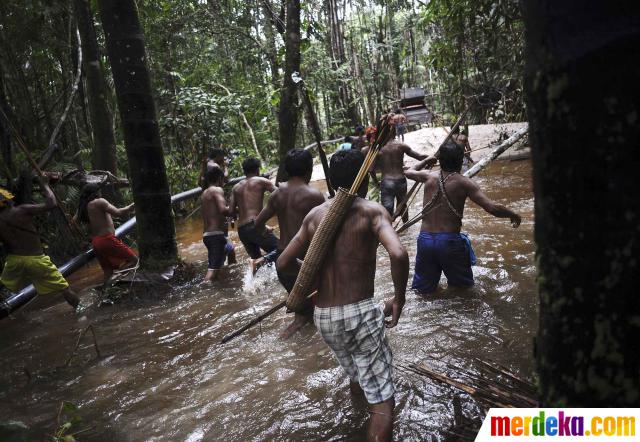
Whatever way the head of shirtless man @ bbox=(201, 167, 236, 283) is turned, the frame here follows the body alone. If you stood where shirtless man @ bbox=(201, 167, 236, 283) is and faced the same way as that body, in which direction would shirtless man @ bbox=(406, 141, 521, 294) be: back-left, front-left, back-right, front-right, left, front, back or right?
right

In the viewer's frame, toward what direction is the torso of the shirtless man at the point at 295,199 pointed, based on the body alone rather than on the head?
away from the camera

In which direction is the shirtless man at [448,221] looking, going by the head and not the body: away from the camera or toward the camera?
away from the camera

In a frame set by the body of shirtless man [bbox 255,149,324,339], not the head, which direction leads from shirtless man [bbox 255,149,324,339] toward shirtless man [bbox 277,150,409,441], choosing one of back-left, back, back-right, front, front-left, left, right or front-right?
back

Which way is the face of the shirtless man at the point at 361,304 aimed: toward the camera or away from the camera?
away from the camera

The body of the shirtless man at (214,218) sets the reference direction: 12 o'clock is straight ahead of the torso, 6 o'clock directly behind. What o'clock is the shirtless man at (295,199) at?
the shirtless man at (295,199) is roughly at 4 o'clock from the shirtless man at (214,218).

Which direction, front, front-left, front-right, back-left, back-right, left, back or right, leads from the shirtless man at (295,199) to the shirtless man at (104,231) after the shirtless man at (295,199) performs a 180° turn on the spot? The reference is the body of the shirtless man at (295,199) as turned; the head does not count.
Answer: back-right

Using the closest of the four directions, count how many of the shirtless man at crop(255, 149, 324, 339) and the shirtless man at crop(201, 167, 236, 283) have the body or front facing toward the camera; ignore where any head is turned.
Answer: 0

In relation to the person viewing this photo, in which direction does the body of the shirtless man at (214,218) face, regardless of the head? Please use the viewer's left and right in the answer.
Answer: facing away from the viewer and to the right of the viewer

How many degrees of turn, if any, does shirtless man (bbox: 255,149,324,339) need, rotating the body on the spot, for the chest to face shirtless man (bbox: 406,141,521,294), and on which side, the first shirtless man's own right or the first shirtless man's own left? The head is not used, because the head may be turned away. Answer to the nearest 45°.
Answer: approximately 90° to the first shirtless man's own right

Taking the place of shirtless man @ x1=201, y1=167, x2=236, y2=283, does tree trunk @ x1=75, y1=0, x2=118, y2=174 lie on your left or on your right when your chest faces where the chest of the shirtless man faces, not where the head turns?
on your left

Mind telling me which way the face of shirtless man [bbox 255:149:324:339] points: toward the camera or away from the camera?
away from the camera

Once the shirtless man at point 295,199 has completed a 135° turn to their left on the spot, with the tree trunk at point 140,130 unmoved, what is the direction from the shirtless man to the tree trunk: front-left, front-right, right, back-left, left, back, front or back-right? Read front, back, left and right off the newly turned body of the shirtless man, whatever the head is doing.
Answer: right

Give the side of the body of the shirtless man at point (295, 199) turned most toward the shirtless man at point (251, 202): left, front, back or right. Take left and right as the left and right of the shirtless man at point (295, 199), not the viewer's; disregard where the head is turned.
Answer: front

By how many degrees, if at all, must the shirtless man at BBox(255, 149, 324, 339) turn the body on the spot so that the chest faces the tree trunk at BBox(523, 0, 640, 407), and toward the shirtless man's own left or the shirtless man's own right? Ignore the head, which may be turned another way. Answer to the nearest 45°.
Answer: approximately 180°
